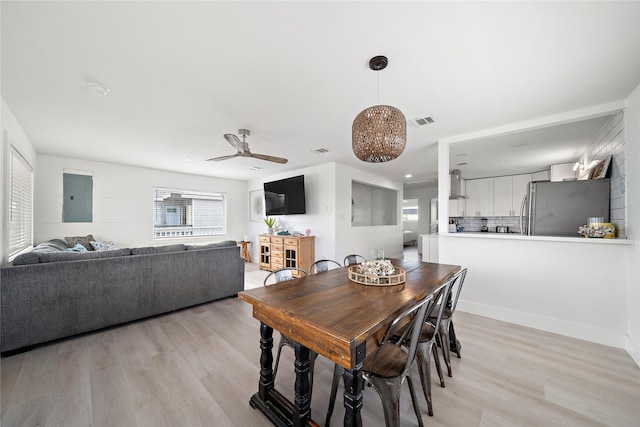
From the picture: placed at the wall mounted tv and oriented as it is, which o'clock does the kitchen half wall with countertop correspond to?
The kitchen half wall with countertop is roughly at 9 o'clock from the wall mounted tv.

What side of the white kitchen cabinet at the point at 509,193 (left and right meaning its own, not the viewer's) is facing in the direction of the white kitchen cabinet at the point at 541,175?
left

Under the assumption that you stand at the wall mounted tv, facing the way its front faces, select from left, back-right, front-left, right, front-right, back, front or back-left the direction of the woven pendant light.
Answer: front-left

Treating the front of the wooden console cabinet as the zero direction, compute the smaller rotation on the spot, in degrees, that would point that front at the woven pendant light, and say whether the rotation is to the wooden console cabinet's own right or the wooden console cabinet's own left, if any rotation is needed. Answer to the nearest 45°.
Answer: approximately 45° to the wooden console cabinet's own left

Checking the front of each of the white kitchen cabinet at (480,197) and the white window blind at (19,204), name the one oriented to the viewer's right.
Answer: the white window blind

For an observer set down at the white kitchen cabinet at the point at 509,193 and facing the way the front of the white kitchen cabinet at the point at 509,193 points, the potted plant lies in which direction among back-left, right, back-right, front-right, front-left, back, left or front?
front-right

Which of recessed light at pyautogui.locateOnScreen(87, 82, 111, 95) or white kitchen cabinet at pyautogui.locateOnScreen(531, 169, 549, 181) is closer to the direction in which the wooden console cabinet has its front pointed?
the recessed light

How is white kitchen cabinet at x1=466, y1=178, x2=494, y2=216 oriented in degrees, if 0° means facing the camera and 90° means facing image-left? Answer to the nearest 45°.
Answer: approximately 0°
